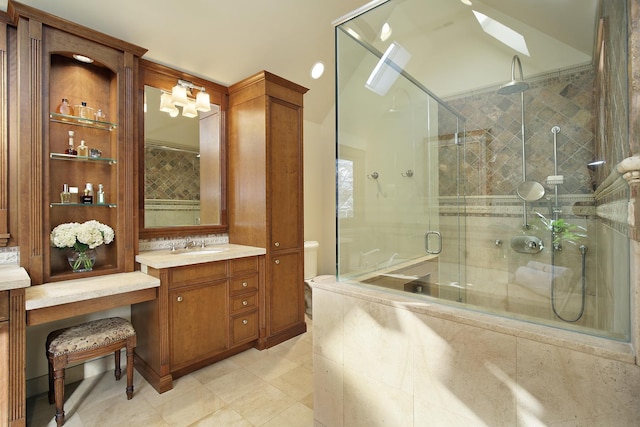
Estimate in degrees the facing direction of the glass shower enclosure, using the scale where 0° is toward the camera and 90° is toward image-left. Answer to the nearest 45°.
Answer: approximately 45°

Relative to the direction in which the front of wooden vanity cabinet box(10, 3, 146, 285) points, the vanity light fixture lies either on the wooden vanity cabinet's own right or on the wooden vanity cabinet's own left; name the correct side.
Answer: on the wooden vanity cabinet's own left

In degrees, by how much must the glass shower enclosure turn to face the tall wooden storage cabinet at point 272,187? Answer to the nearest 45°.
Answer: approximately 45° to its right

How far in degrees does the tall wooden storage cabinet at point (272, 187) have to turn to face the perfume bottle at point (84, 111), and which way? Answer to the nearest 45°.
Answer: approximately 135° to its right

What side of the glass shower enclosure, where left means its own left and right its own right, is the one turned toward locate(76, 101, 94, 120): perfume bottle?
front

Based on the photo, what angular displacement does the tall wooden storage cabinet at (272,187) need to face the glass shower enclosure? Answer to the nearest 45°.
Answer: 0° — it already faces it

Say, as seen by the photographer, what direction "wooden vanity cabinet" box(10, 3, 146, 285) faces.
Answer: facing the viewer and to the right of the viewer

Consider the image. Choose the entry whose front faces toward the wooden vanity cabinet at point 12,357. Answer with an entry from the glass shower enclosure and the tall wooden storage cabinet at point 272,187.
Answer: the glass shower enclosure

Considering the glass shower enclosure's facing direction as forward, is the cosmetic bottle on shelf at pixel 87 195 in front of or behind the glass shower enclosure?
in front
